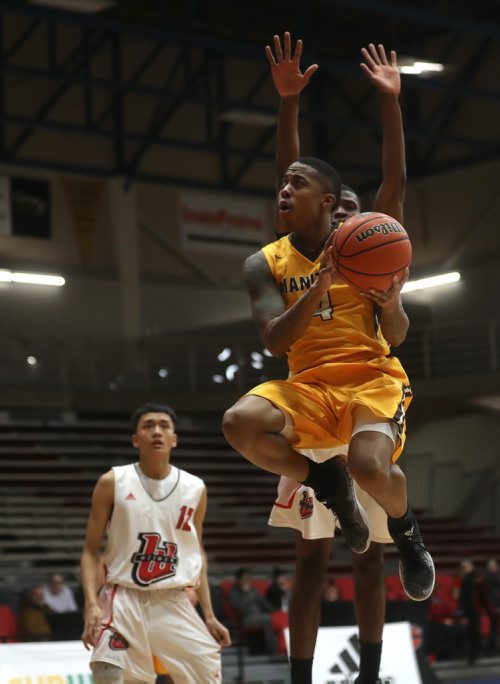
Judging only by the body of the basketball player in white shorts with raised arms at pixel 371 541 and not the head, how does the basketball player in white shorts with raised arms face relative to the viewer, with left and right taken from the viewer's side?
facing the viewer

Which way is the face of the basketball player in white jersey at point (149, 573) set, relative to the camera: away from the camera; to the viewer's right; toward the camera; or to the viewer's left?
toward the camera

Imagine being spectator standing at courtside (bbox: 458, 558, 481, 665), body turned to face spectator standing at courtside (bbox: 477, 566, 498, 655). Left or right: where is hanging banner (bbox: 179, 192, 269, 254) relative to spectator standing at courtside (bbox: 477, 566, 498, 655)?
left

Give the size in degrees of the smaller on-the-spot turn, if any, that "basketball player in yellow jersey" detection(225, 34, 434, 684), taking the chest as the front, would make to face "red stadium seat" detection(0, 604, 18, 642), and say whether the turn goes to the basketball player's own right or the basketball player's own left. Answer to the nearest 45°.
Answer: approximately 90° to the basketball player's own right

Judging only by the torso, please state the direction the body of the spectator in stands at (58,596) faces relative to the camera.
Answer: toward the camera

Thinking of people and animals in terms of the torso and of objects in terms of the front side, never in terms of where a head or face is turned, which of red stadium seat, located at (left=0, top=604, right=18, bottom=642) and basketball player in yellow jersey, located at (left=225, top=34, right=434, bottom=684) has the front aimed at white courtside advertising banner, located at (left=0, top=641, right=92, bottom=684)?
the red stadium seat

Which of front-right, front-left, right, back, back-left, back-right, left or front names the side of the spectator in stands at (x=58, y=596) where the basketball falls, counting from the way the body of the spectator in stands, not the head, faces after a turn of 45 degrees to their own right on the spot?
front-left

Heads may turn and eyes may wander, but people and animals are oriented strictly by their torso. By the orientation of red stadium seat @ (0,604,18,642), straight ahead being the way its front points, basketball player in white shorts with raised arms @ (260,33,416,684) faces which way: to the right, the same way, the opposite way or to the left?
the same way

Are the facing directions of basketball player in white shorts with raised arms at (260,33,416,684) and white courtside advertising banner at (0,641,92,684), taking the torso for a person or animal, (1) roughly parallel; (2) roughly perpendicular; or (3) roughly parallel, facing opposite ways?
roughly parallel

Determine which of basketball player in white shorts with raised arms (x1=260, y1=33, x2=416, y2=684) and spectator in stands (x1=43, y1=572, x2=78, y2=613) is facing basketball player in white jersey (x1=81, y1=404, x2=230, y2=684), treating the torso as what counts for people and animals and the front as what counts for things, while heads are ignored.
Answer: the spectator in stands

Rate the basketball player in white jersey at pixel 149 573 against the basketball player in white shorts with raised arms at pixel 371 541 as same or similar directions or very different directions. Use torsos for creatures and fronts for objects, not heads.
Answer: same or similar directions

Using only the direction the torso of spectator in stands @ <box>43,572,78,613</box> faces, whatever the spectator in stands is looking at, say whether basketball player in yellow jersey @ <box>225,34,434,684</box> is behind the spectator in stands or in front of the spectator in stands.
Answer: in front

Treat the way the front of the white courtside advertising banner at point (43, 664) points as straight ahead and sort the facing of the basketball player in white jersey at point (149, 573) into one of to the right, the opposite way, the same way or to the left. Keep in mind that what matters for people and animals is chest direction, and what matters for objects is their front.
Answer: the same way

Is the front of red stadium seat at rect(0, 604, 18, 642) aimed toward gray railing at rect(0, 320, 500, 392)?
no

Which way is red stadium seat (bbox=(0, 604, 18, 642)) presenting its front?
toward the camera

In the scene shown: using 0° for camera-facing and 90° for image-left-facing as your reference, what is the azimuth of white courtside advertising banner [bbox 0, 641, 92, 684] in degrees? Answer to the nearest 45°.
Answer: approximately 0°

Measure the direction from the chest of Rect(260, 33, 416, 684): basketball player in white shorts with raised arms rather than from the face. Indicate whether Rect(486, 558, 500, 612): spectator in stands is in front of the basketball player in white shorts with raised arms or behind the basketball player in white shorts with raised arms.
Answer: behind

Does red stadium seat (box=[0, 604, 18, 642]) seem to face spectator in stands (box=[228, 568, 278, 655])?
no
